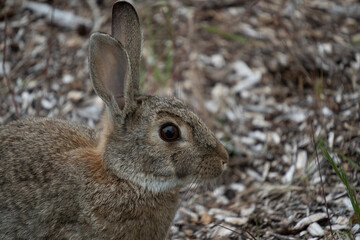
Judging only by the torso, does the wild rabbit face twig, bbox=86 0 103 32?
no

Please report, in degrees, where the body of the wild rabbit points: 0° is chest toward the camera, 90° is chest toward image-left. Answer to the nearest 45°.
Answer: approximately 270°
